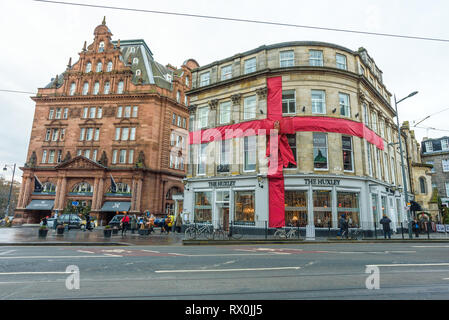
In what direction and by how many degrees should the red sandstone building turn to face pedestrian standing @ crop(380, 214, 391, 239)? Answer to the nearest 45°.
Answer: approximately 45° to its left

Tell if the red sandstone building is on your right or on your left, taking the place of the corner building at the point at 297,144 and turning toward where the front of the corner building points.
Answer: on your right

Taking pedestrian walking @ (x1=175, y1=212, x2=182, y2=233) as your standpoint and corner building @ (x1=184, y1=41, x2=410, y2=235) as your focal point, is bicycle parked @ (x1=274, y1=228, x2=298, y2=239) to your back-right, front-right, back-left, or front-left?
front-right

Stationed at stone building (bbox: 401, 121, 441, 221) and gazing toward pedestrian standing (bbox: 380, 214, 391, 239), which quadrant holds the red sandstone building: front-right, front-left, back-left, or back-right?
front-right

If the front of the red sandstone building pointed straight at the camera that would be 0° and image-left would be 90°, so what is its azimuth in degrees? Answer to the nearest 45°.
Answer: approximately 0°

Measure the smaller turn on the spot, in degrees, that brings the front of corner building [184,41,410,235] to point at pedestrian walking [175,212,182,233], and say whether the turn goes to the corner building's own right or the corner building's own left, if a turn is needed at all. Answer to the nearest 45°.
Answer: approximately 90° to the corner building's own right

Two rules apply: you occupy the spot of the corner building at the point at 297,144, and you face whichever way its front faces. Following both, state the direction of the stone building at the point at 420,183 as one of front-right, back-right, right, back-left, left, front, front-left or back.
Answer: back-left

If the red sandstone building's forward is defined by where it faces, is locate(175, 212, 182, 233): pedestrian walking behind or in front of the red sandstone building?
in front

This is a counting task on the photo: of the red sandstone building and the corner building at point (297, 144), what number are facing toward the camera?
2

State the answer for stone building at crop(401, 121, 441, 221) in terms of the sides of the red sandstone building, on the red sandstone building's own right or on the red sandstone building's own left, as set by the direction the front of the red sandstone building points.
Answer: on the red sandstone building's own left

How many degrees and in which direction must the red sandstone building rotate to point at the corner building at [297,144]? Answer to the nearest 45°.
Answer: approximately 45° to its left

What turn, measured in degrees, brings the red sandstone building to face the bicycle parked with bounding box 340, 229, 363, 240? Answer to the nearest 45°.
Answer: approximately 45° to its left

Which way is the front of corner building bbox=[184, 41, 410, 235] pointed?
toward the camera
